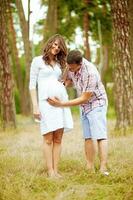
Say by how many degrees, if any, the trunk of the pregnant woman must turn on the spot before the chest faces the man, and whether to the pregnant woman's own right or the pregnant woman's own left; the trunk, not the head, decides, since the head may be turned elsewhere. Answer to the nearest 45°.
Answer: approximately 45° to the pregnant woman's own left

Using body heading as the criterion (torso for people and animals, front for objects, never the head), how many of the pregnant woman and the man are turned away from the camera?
0

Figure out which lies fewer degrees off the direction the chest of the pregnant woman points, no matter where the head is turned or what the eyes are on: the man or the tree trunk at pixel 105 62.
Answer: the man

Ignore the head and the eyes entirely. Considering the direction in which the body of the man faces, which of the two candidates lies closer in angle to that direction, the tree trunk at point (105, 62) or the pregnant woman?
the pregnant woman

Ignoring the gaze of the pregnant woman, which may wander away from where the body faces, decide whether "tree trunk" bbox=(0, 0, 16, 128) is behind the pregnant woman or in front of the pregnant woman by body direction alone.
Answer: behind

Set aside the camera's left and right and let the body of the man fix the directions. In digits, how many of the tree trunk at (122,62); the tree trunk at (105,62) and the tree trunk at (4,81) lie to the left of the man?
0

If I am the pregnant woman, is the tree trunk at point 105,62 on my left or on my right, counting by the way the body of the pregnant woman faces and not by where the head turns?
on my left

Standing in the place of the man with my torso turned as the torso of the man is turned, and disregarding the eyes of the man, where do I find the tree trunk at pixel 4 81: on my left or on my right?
on my right

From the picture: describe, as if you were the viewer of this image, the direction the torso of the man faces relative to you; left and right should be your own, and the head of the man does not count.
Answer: facing the viewer and to the left of the viewer

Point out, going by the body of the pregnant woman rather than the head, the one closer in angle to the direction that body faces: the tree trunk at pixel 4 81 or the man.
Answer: the man

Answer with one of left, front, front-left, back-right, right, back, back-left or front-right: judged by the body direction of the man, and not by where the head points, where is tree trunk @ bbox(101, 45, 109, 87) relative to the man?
back-right

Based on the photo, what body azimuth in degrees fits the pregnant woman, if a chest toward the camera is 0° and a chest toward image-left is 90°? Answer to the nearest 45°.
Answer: approximately 315°

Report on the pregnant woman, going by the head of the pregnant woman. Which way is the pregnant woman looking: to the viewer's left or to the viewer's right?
to the viewer's right

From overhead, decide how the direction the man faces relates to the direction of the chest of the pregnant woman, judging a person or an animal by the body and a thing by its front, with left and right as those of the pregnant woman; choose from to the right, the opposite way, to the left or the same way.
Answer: to the right
